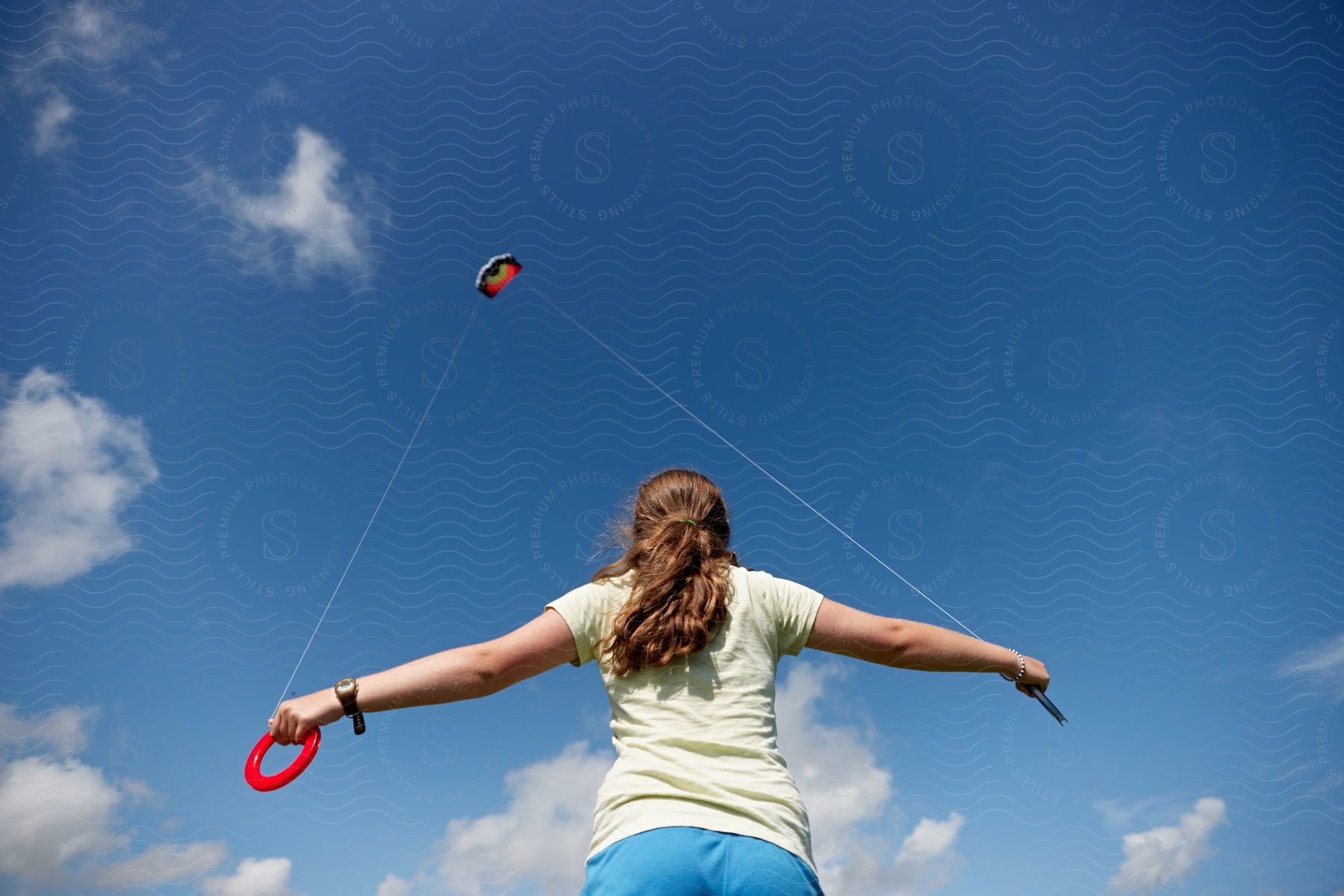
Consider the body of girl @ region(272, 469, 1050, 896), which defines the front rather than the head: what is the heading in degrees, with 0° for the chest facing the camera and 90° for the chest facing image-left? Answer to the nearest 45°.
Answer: approximately 180°
